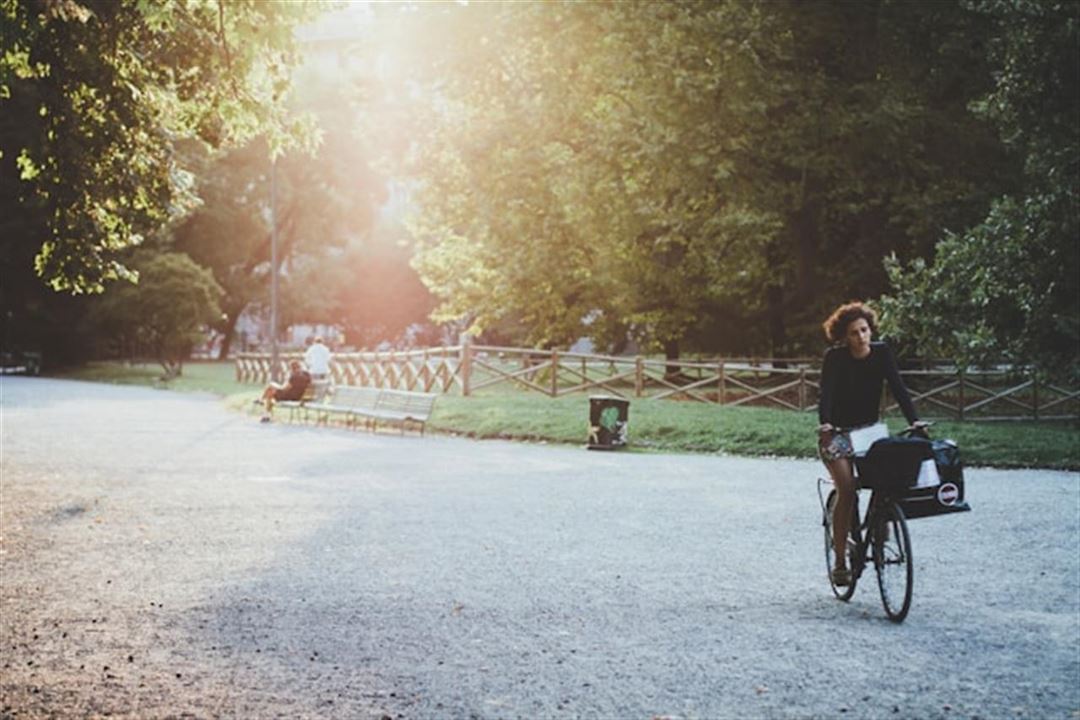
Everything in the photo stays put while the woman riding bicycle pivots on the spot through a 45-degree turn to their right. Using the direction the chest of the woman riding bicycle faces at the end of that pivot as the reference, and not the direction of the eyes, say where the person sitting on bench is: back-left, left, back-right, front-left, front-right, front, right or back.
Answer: back-right

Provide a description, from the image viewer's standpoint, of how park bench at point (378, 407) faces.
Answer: facing the viewer and to the left of the viewer

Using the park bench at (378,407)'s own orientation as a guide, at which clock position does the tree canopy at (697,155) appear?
The tree canopy is roughly at 7 o'clock from the park bench.

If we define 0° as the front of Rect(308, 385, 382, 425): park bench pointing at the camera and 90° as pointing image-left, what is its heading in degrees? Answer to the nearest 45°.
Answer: approximately 45°

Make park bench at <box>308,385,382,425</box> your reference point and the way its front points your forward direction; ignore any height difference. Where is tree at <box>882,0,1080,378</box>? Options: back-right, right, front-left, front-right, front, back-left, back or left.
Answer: left

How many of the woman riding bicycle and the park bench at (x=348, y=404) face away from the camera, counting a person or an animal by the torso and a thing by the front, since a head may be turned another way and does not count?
0

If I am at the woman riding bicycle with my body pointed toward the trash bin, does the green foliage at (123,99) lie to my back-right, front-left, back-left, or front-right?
front-left

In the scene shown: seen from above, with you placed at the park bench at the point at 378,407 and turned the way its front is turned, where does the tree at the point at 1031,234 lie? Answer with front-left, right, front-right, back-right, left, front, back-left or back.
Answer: left

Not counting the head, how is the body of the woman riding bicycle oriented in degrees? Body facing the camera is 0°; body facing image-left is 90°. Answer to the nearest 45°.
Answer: approximately 315°

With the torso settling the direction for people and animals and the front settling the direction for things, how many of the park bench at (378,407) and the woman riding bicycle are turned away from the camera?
0

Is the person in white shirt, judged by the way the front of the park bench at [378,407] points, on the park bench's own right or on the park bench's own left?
on the park bench's own right

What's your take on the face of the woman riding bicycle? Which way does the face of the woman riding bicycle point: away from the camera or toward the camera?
toward the camera

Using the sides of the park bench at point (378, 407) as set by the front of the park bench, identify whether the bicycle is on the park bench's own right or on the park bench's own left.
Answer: on the park bench's own left

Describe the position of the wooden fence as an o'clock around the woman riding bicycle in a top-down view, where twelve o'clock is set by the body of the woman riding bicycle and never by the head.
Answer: The wooden fence is roughly at 7 o'clock from the woman riding bicycle.

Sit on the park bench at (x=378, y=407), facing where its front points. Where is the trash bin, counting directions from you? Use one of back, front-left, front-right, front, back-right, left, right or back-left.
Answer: left
